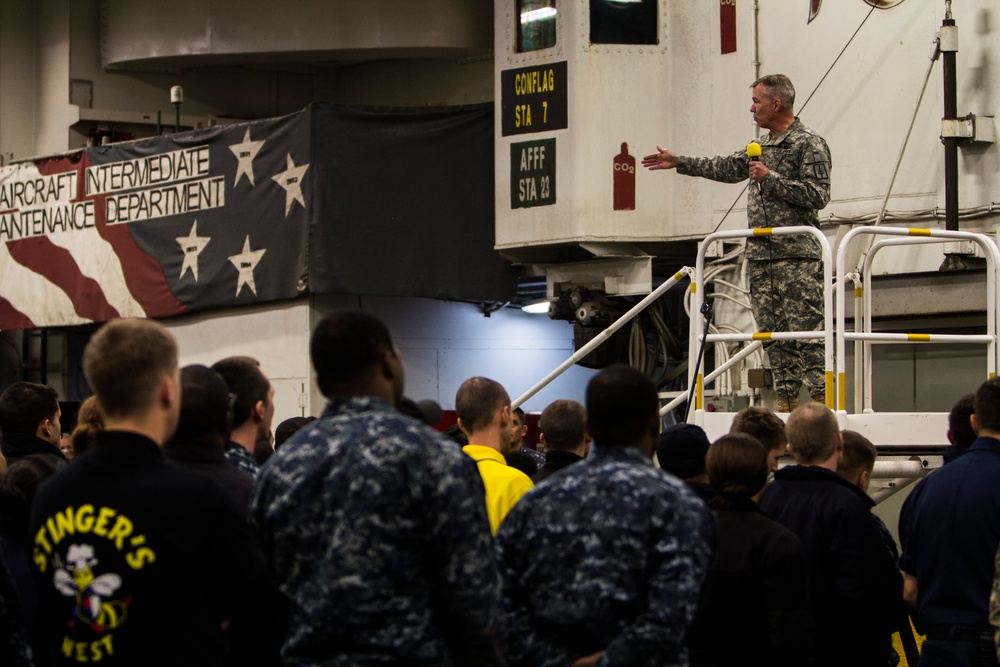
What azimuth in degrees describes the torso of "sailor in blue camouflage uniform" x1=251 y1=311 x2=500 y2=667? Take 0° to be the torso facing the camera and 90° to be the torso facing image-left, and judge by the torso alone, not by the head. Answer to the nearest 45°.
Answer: approximately 225°

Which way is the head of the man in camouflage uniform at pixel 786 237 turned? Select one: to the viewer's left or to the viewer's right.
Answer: to the viewer's left

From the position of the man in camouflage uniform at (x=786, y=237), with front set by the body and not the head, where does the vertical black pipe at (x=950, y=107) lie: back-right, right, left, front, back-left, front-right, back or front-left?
back

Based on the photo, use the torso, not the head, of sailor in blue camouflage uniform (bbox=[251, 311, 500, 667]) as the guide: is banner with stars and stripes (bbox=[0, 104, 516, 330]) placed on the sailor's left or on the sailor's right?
on the sailor's left

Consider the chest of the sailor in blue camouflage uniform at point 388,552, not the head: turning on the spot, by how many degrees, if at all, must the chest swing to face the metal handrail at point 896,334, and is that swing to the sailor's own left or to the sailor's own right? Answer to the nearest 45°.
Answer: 0° — they already face it

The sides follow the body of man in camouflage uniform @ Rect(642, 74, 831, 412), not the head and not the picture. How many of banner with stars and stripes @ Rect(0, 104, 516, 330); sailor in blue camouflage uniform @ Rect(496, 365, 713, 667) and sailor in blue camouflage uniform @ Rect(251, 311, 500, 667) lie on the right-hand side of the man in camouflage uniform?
1

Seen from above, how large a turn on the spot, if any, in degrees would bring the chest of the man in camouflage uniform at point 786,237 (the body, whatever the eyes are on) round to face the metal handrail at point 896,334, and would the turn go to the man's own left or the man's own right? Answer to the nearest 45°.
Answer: approximately 90° to the man's own left

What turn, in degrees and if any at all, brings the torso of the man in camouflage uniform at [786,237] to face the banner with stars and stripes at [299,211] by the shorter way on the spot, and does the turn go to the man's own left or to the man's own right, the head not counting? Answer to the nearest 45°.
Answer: approximately 90° to the man's own right

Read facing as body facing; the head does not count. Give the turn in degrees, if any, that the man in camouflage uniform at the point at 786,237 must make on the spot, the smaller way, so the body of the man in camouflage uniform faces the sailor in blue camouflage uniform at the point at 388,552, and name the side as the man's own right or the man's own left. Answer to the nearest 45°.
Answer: approximately 45° to the man's own left

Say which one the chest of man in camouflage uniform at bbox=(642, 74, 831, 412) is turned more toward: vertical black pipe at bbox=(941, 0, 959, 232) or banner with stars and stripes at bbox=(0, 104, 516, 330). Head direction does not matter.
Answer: the banner with stars and stripes

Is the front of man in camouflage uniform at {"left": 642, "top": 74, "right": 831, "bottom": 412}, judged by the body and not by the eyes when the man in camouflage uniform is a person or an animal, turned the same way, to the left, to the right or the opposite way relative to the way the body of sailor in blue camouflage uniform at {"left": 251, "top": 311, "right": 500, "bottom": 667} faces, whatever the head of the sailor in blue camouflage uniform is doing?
the opposite way

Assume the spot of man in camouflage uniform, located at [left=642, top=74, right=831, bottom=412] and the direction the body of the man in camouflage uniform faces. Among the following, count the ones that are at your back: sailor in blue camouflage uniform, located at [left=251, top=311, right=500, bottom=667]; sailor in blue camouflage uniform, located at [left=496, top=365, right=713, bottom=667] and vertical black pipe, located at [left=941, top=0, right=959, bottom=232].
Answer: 1

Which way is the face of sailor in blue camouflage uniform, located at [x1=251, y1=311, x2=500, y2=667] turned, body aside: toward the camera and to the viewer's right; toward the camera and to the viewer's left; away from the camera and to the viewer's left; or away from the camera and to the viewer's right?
away from the camera and to the viewer's right
